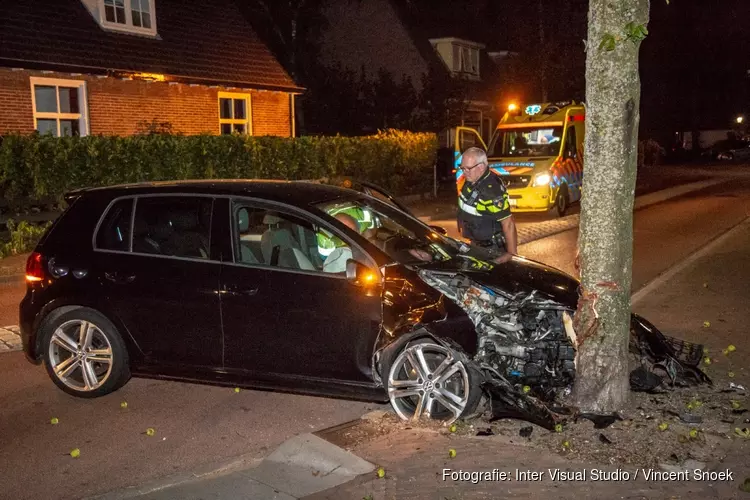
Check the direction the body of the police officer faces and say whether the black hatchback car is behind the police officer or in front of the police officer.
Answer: in front

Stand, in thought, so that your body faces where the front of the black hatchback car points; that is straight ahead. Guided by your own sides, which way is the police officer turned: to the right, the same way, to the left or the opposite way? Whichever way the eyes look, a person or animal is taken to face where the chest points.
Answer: to the right

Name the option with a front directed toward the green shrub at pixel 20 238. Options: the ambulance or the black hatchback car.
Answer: the ambulance

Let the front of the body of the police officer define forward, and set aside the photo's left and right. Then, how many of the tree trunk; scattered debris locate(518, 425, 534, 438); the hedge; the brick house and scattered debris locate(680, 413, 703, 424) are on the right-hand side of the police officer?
2

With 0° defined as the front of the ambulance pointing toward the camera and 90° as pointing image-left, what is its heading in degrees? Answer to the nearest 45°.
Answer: approximately 45°

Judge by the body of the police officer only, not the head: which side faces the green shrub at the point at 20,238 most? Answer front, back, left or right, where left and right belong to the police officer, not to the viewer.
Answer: right

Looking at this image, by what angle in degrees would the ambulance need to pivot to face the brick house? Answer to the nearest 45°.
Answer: approximately 45° to its right

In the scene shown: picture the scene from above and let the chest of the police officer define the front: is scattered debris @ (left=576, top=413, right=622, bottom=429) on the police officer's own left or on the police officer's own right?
on the police officer's own left

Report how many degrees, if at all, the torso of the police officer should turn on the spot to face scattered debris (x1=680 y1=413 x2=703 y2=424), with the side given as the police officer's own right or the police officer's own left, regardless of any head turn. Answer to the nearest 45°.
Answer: approximately 90° to the police officer's own left

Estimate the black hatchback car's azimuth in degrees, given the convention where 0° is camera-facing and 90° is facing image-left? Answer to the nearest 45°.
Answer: approximately 315°

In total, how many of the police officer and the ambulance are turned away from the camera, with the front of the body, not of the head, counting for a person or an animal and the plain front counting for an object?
0

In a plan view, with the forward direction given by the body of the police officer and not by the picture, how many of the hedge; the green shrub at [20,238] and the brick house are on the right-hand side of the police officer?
3

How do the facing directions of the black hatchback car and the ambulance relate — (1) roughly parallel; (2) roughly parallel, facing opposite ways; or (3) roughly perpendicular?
roughly perpendicular

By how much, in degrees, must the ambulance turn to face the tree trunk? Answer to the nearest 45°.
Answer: approximately 45° to its left
